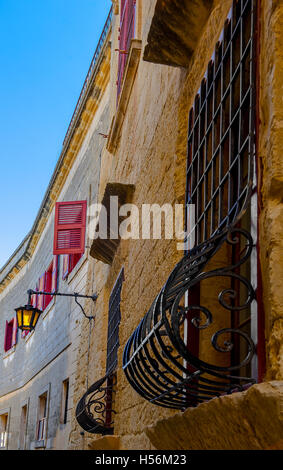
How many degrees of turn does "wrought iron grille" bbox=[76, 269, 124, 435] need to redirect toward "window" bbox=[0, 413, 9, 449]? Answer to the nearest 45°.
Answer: approximately 90° to its right

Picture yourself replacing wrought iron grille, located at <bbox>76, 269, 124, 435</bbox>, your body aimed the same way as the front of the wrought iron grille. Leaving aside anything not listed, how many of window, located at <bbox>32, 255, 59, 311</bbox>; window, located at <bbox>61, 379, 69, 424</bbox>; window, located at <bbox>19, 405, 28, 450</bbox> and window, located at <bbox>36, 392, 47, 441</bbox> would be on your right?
4

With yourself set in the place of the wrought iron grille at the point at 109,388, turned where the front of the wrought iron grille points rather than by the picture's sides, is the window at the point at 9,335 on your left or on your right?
on your right

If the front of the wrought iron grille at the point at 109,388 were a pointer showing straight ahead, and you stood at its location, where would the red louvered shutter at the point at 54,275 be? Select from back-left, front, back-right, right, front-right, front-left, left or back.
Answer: right

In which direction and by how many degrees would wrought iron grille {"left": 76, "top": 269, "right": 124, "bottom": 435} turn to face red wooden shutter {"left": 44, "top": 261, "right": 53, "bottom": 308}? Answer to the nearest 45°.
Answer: approximately 90° to its right

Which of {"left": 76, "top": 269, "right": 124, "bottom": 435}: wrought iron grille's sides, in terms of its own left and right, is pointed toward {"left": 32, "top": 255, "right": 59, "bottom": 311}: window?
right

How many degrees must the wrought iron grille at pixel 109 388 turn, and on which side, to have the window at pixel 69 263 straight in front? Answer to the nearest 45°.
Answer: approximately 90° to its right

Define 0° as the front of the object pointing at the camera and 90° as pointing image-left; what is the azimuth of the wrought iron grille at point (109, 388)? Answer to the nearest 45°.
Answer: approximately 90°
